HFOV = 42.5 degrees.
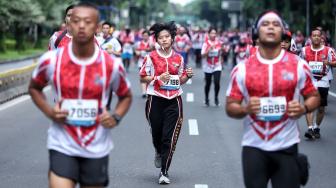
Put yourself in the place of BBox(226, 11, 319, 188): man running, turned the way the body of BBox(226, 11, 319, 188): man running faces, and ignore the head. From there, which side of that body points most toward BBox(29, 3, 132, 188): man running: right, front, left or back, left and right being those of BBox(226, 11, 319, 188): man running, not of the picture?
right

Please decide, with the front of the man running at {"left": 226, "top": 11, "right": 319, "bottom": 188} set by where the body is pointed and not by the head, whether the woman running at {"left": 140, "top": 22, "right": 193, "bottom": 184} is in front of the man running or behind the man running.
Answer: behind

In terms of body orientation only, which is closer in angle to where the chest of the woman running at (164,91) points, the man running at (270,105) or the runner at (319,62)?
the man running

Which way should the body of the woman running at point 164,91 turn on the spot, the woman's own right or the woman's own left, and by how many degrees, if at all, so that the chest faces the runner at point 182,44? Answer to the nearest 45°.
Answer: approximately 180°

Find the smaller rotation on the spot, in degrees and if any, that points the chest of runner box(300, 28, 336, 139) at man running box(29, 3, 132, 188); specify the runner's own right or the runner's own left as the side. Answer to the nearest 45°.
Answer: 0° — they already face them

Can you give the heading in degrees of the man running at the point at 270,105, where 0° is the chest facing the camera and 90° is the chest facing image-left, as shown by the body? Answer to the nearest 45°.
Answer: approximately 0°

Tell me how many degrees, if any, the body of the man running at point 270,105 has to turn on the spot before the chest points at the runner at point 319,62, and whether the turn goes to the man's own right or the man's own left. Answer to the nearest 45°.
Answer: approximately 180°
